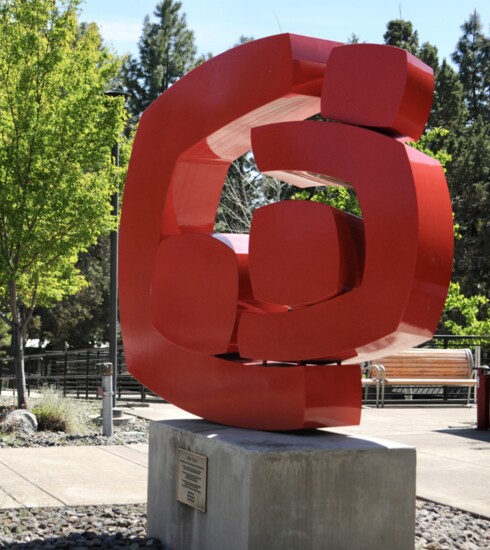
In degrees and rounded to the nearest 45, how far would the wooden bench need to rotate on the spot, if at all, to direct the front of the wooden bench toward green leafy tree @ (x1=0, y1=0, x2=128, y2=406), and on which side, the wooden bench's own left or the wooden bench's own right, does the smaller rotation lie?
approximately 45° to the wooden bench's own right

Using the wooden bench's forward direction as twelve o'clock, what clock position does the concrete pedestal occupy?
The concrete pedestal is roughly at 12 o'clock from the wooden bench.

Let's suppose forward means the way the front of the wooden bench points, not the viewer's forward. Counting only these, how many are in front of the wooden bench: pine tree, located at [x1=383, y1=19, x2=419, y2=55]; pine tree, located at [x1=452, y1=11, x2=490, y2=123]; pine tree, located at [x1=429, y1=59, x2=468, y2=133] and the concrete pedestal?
1

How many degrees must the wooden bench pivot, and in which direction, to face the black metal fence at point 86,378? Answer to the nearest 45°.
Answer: approximately 135° to its right

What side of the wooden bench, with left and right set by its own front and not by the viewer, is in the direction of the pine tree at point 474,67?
back

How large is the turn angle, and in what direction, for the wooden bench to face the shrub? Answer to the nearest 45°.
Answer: approximately 45° to its right

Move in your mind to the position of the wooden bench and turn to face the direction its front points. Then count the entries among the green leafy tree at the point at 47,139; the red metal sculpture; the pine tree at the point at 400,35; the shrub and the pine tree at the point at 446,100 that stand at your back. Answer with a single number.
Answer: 2

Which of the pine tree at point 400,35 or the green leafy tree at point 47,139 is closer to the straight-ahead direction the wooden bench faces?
the green leafy tree

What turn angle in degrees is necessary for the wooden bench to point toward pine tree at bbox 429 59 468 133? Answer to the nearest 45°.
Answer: approximately 180°

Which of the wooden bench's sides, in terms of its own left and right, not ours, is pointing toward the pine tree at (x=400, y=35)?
back

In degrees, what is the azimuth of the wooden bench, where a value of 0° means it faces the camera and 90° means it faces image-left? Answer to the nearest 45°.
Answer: approximately 0°

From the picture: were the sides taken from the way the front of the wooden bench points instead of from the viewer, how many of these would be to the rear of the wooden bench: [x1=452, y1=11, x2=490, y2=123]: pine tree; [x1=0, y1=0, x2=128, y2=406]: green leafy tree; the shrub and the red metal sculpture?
1

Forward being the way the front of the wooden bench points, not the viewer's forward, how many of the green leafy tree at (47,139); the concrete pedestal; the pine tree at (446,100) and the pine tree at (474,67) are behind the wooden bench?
2

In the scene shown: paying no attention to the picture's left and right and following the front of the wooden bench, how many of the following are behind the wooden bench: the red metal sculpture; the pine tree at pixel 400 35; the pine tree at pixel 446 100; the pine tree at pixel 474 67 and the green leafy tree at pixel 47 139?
3

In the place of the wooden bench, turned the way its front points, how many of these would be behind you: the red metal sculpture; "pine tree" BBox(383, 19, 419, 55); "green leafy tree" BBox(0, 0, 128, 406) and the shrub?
1

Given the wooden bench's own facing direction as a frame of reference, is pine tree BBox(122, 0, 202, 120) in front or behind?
behind
